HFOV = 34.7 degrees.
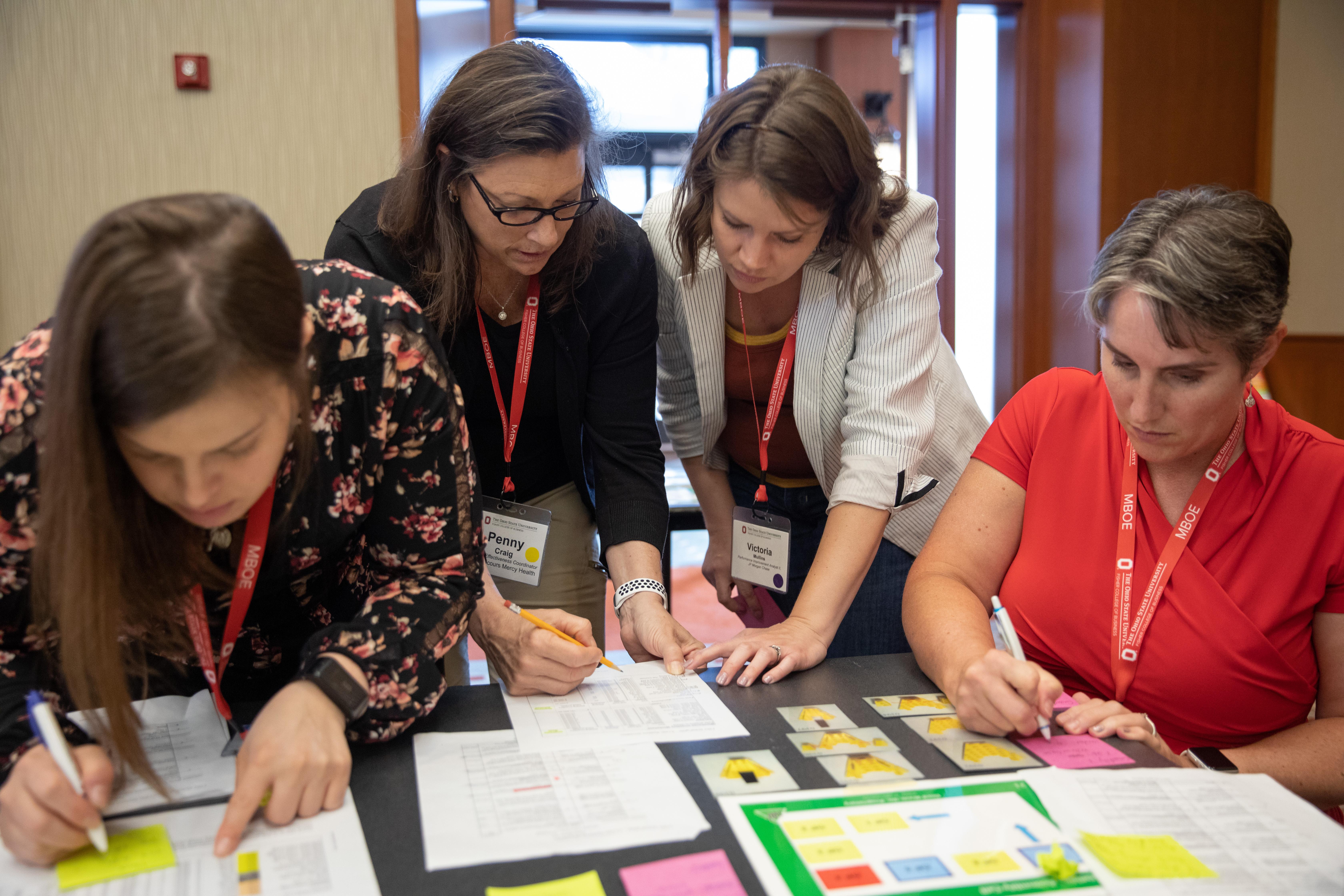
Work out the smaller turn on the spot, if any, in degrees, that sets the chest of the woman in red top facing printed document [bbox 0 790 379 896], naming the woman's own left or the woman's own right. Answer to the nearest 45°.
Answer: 0° — they already face it

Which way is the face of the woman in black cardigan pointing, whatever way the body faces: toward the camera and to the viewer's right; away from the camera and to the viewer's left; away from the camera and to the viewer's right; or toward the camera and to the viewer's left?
toward the camera and to the viewer's right

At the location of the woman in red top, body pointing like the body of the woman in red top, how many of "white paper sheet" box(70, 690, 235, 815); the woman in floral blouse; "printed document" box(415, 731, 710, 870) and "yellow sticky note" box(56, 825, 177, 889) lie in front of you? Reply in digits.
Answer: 4

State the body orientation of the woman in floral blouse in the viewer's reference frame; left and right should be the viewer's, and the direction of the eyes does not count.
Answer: facing the viewer

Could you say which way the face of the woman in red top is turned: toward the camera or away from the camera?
toward the camera

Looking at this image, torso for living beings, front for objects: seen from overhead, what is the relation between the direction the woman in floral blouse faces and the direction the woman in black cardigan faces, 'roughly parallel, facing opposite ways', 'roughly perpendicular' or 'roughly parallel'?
roughly parallel

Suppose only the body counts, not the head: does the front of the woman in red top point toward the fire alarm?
no

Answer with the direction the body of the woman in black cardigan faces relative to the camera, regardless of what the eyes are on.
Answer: toward the camera

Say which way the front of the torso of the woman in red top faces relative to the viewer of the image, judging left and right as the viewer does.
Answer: facing the viewer and to the left of the viewer
